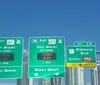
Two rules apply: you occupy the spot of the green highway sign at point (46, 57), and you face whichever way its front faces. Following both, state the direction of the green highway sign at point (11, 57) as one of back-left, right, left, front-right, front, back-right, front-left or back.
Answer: right

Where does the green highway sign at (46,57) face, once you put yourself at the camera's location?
facing the viewer

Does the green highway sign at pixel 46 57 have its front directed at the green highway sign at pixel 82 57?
no

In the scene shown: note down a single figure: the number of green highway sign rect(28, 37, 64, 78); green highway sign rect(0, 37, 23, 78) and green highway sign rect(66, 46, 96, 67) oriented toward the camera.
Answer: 3

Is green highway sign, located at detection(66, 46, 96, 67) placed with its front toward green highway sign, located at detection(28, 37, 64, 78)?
no

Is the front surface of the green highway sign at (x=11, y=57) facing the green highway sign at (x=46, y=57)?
no

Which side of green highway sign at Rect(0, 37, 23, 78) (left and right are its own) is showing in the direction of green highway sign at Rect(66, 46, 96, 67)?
left

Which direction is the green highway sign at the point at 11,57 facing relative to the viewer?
toward the camera

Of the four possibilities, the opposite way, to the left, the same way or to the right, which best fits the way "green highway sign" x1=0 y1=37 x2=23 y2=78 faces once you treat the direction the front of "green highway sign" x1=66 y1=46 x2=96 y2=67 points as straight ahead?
the same way

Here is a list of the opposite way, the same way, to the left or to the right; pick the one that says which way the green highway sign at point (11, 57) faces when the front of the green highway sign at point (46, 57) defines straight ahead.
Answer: the same way

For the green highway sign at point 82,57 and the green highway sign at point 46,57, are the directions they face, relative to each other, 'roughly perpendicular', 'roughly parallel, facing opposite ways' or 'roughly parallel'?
roughly parallel
